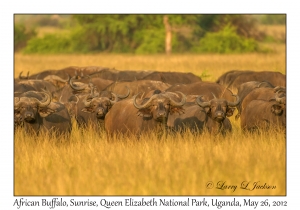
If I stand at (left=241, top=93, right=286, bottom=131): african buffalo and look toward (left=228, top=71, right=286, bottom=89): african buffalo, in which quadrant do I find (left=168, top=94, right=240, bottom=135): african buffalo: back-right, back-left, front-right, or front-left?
back-left

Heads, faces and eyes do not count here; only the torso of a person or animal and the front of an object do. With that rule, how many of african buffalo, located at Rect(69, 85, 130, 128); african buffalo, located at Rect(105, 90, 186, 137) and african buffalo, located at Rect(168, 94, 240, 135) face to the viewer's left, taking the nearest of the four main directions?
0

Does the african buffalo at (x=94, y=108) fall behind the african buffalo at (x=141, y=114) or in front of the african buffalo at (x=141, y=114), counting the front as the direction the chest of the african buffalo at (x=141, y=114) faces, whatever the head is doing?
behind

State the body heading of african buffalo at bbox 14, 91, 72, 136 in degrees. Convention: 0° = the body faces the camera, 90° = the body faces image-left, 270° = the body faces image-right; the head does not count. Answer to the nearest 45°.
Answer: approximately 45°

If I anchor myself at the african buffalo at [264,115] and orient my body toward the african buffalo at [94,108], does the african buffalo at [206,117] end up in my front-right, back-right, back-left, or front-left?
front-left

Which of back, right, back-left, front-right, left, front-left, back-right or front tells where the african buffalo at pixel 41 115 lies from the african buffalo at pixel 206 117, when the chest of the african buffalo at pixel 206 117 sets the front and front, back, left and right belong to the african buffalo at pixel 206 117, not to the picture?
back-right

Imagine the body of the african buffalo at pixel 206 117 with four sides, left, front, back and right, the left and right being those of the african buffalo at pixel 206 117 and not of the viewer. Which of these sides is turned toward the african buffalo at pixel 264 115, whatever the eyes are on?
left

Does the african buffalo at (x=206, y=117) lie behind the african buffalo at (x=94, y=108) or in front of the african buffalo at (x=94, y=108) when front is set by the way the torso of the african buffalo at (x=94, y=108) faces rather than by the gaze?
in front

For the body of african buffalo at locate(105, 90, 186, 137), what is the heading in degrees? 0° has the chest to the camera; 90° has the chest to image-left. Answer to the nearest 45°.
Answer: approximately 315°

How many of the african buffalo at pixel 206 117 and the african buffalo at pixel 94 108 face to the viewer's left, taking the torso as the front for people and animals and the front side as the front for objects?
0

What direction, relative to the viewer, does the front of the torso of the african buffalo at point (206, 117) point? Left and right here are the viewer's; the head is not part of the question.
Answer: facing the viewer and to the right of the viewer

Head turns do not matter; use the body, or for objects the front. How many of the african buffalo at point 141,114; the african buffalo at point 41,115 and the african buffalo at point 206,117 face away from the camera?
0

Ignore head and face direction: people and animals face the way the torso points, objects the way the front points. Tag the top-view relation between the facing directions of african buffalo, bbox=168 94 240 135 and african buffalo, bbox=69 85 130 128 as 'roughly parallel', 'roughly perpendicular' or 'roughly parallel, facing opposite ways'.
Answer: roughly parallel
